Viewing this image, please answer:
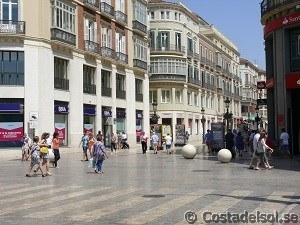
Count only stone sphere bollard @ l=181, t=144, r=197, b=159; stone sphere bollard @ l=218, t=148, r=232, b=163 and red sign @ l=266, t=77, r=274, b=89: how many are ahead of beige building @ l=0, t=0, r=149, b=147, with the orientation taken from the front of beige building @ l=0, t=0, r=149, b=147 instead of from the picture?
3

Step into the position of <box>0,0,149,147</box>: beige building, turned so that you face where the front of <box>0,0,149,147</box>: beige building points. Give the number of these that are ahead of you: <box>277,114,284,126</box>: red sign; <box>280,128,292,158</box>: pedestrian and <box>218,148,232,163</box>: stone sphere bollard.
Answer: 3

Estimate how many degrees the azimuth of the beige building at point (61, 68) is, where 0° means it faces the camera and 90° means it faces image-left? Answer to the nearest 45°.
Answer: approximately 315°

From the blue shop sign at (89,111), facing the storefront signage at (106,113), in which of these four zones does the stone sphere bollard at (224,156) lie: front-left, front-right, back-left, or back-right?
back-right

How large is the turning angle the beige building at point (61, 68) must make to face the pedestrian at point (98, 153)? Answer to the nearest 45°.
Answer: approximately 45° to its right

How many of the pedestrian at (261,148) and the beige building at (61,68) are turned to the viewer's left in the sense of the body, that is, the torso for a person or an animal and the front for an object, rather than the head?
0

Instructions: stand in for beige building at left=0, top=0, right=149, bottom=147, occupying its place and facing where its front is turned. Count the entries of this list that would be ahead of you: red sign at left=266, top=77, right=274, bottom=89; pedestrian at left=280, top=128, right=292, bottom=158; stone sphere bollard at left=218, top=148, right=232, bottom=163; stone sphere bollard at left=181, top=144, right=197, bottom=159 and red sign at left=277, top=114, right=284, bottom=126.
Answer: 5

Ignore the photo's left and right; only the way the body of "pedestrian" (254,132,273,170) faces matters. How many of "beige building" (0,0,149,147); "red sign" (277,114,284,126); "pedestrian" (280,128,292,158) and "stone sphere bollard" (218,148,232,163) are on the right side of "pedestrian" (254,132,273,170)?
0

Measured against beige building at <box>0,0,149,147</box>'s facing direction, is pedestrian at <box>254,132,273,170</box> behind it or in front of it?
in front

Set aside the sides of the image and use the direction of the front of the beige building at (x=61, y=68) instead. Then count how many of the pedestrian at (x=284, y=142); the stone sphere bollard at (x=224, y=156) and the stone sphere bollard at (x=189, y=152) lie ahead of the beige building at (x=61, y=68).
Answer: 3
